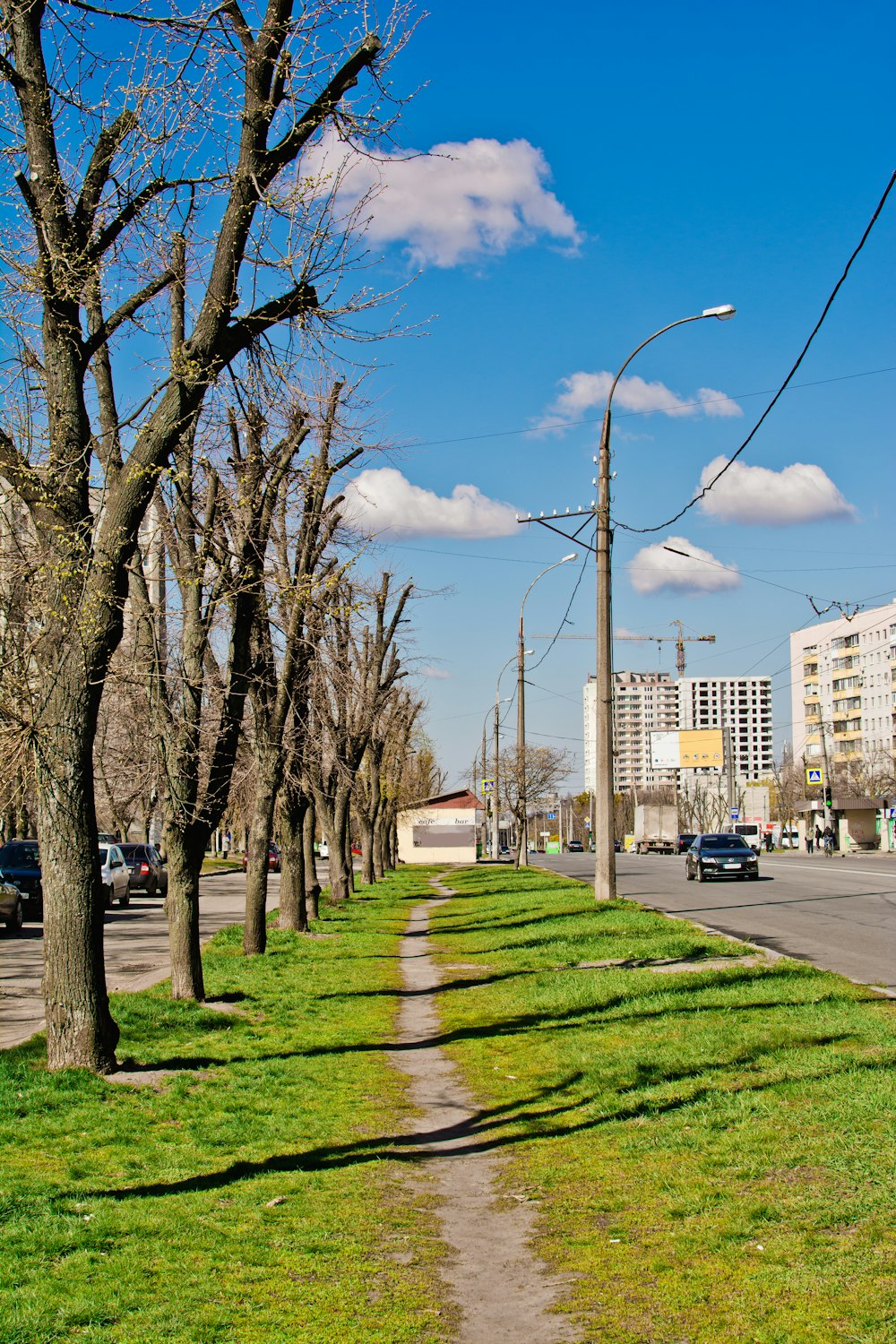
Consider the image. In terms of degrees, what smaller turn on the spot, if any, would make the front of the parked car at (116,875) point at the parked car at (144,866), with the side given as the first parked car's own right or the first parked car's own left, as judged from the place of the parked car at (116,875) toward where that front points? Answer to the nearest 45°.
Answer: approximately 135° to the first parked car's own right

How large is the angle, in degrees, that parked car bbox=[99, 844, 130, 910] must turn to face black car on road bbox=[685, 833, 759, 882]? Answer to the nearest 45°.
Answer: approximately 135° to its left

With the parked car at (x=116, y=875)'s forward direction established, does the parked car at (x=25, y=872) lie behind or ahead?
ahead

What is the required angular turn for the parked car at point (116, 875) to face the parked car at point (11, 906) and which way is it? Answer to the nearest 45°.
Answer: approximately 45° to its left

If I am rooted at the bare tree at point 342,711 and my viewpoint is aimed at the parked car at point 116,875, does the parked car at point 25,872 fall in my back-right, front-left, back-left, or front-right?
front-left

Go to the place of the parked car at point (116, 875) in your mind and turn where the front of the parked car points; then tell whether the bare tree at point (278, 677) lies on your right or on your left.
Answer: on your left

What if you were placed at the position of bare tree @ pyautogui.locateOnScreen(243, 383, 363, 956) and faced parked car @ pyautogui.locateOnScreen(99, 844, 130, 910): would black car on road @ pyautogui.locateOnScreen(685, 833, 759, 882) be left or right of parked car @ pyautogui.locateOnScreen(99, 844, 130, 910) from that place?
right
